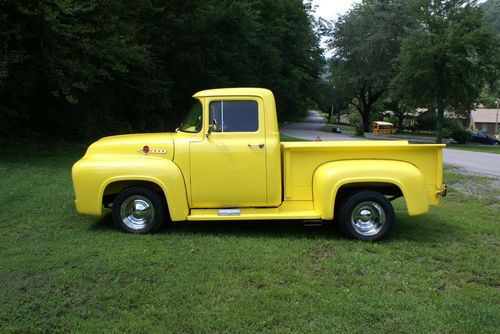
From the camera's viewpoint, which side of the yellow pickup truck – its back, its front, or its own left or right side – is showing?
left

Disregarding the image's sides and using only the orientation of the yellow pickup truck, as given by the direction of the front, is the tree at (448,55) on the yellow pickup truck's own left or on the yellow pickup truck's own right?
on the yellow pickup truck's own right
